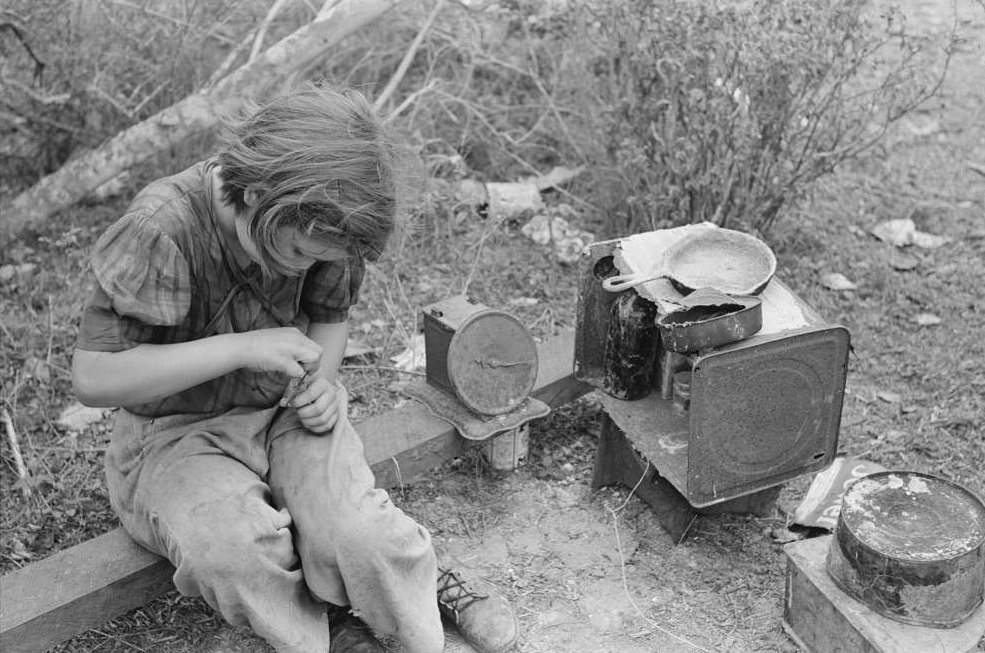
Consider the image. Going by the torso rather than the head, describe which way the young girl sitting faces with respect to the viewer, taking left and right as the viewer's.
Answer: facing the viewer and to the right of the viewer

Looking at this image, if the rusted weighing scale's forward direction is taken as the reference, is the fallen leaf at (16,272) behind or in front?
behind

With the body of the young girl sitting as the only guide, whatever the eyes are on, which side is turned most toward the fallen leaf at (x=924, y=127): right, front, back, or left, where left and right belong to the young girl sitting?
left

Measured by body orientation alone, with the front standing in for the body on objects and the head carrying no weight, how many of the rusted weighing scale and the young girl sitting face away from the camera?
0

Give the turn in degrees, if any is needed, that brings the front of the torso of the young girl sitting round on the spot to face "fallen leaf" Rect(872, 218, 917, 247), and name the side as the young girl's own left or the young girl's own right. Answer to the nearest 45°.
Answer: approximately 90° to the young girl's own left

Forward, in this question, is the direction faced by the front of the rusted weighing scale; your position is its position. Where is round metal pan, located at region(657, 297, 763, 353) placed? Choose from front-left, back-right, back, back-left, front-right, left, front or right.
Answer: front

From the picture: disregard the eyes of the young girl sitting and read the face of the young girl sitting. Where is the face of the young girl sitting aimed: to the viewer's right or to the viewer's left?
to the viewer's right

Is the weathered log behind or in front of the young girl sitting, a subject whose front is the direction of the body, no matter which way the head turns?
behind

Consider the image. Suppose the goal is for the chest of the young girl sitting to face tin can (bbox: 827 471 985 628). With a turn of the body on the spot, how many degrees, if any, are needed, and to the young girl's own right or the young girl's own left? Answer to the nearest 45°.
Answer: approximately 45° to the young girl's own left

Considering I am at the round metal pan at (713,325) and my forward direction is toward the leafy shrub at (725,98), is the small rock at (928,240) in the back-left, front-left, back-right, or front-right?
front-right
